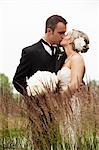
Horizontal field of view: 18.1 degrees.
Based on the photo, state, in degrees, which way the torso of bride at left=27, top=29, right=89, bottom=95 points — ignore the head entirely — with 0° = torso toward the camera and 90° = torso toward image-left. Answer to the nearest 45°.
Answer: approximately 90°

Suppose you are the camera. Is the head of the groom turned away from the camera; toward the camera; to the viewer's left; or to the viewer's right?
to the viewer's right

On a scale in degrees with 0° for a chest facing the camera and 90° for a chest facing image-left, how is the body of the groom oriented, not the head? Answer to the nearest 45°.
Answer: approximately 315°
